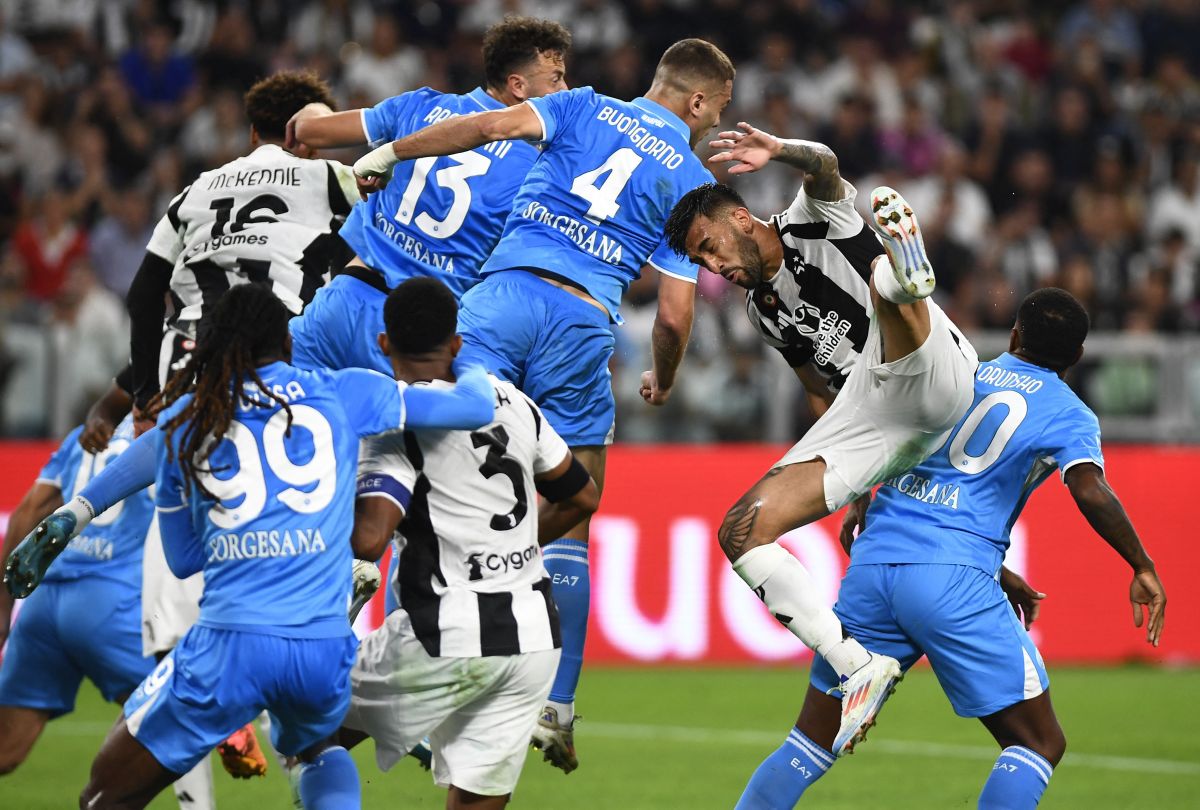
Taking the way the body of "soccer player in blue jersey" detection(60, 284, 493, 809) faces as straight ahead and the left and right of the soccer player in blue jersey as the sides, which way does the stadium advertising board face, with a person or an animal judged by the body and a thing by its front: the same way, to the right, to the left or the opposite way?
the opposite way

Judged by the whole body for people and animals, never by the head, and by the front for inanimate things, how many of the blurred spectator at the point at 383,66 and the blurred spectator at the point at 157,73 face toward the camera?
2

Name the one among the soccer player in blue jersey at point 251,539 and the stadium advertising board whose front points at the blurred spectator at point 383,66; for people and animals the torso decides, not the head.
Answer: the soccer player in blue jersey

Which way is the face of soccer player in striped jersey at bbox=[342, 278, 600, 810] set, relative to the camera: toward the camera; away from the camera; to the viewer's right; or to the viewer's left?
away from the camera

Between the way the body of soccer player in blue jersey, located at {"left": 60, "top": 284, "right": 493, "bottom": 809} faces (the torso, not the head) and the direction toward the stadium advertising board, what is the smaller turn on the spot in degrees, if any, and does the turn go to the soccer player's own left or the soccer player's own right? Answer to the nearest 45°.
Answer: approximately 45° to the soccer player's own right

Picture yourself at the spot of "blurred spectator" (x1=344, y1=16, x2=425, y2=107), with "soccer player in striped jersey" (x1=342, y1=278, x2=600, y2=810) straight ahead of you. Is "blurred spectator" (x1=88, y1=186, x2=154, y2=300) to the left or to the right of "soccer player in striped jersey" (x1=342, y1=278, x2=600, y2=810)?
right

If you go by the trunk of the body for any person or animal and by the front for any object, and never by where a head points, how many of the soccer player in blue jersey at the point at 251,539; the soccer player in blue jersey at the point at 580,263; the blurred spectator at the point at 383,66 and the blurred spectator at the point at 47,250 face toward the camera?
2

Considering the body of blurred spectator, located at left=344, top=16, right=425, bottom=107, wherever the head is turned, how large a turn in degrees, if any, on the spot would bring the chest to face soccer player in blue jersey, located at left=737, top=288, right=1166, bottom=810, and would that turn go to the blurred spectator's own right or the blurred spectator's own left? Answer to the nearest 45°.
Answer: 0° — they already face them
